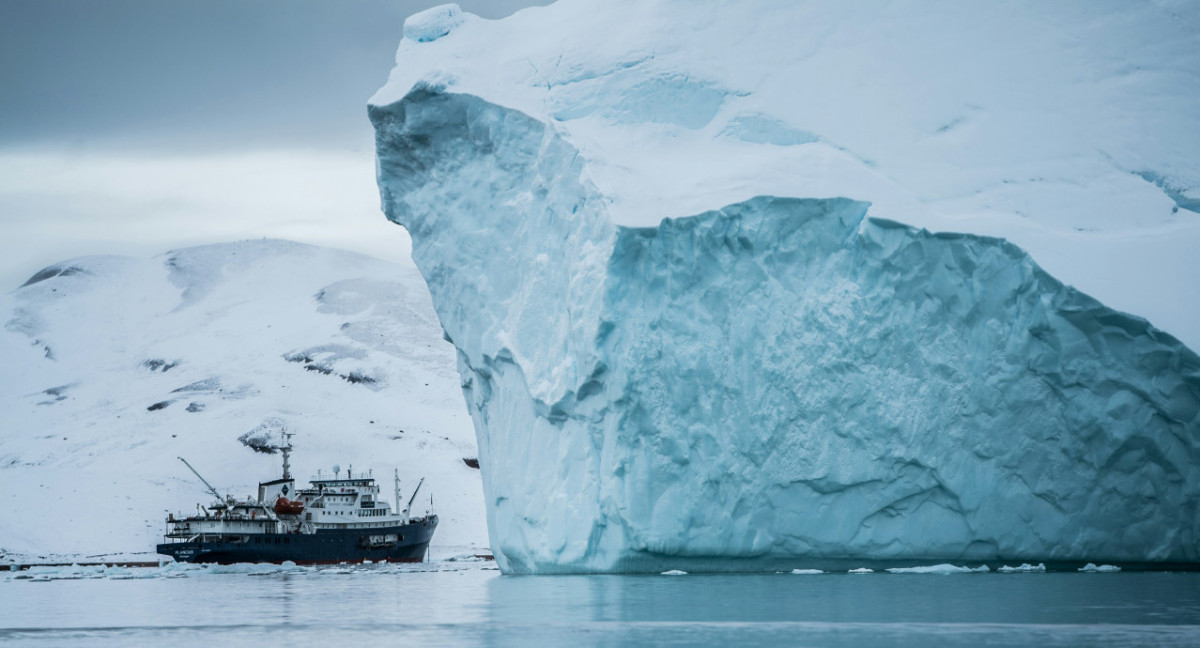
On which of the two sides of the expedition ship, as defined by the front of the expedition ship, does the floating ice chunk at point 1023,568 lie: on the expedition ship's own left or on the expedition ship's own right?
on the expedition ship's own right

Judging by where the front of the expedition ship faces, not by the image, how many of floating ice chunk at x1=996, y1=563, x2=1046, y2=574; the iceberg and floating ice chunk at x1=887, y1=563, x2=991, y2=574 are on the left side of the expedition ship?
0

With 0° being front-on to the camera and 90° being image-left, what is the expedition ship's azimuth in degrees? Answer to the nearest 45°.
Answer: approximately 225°

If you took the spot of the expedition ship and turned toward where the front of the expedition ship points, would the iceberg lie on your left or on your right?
on your right
